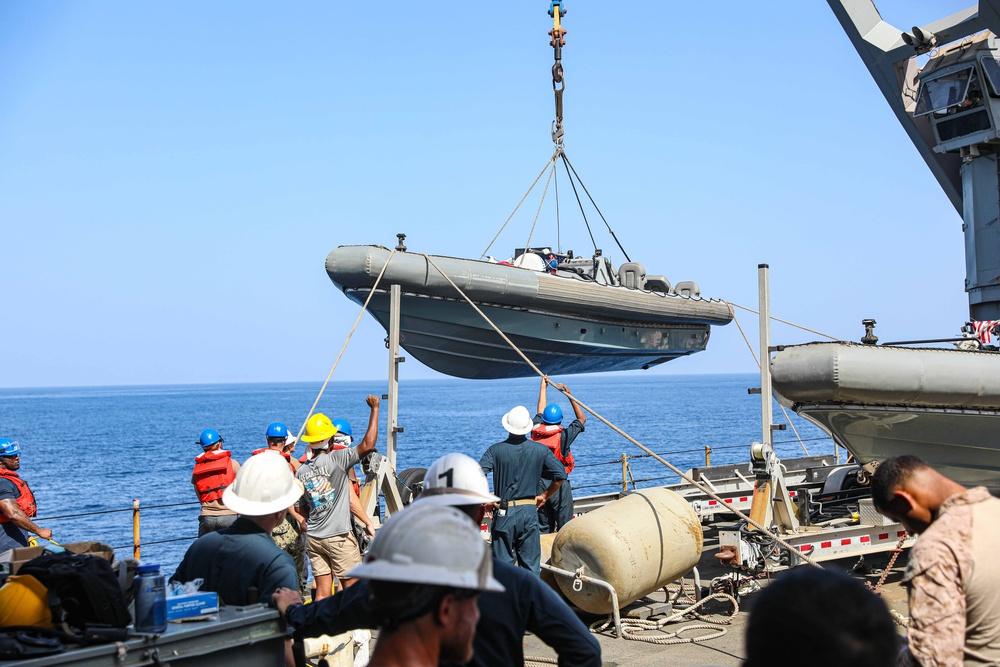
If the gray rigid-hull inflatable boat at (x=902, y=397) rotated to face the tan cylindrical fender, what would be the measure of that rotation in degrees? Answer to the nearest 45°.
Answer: approximately 45° to its left

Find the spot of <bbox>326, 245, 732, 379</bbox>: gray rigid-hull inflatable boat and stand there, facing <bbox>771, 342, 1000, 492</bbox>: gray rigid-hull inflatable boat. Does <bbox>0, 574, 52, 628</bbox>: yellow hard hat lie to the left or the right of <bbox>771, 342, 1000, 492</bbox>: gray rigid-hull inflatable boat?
right

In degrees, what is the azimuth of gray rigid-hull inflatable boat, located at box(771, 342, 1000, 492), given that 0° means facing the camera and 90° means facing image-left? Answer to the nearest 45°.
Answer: approximately 90°

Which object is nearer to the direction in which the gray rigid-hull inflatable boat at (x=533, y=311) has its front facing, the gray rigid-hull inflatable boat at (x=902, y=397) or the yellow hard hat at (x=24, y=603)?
the yellow hard hat

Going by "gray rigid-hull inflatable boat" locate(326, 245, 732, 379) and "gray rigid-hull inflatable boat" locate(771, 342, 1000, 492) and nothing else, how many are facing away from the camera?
0

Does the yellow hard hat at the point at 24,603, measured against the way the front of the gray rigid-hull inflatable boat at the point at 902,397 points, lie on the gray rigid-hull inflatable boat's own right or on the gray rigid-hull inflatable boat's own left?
on the gray rigid-hull inflatable boat's own left

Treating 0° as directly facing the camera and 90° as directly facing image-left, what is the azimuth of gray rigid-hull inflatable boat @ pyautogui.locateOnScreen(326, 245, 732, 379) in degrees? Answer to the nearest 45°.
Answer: approximately 45°

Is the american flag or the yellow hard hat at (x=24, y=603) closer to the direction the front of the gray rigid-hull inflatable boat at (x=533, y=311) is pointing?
the yellow hard hat
